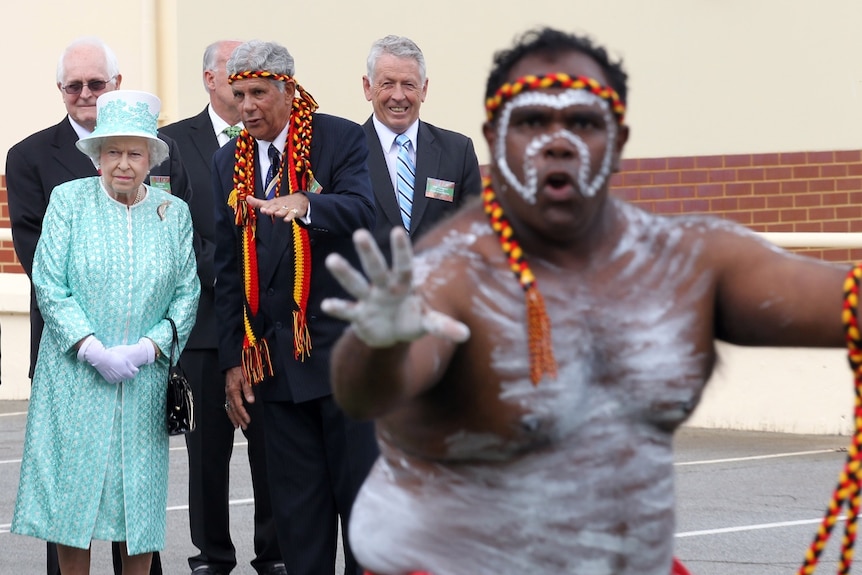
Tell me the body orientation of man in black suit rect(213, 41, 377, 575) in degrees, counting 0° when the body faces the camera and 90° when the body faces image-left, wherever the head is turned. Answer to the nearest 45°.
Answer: approximately 45°

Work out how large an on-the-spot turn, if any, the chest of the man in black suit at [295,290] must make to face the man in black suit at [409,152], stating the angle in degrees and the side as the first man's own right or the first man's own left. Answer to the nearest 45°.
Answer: approximately 180°

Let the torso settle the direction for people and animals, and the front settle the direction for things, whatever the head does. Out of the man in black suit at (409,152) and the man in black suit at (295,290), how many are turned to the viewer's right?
0

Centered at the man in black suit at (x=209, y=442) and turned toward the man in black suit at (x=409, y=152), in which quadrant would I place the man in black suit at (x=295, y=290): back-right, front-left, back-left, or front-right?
front-right

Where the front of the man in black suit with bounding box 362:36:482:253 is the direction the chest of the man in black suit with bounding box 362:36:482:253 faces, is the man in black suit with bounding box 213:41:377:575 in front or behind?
in front

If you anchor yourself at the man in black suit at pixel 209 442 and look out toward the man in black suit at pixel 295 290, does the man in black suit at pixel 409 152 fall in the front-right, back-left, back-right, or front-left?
front-left

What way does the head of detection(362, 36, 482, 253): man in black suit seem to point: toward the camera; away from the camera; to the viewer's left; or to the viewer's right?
toward the camera

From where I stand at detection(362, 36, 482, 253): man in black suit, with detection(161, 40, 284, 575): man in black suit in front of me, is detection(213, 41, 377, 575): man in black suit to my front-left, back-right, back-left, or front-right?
front-left

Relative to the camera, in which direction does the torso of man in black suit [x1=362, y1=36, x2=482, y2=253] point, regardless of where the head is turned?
toward the camera

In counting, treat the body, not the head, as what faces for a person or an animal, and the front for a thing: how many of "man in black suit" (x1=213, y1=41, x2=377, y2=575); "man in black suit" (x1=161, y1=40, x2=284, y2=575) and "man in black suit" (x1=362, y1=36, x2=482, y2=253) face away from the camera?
0
